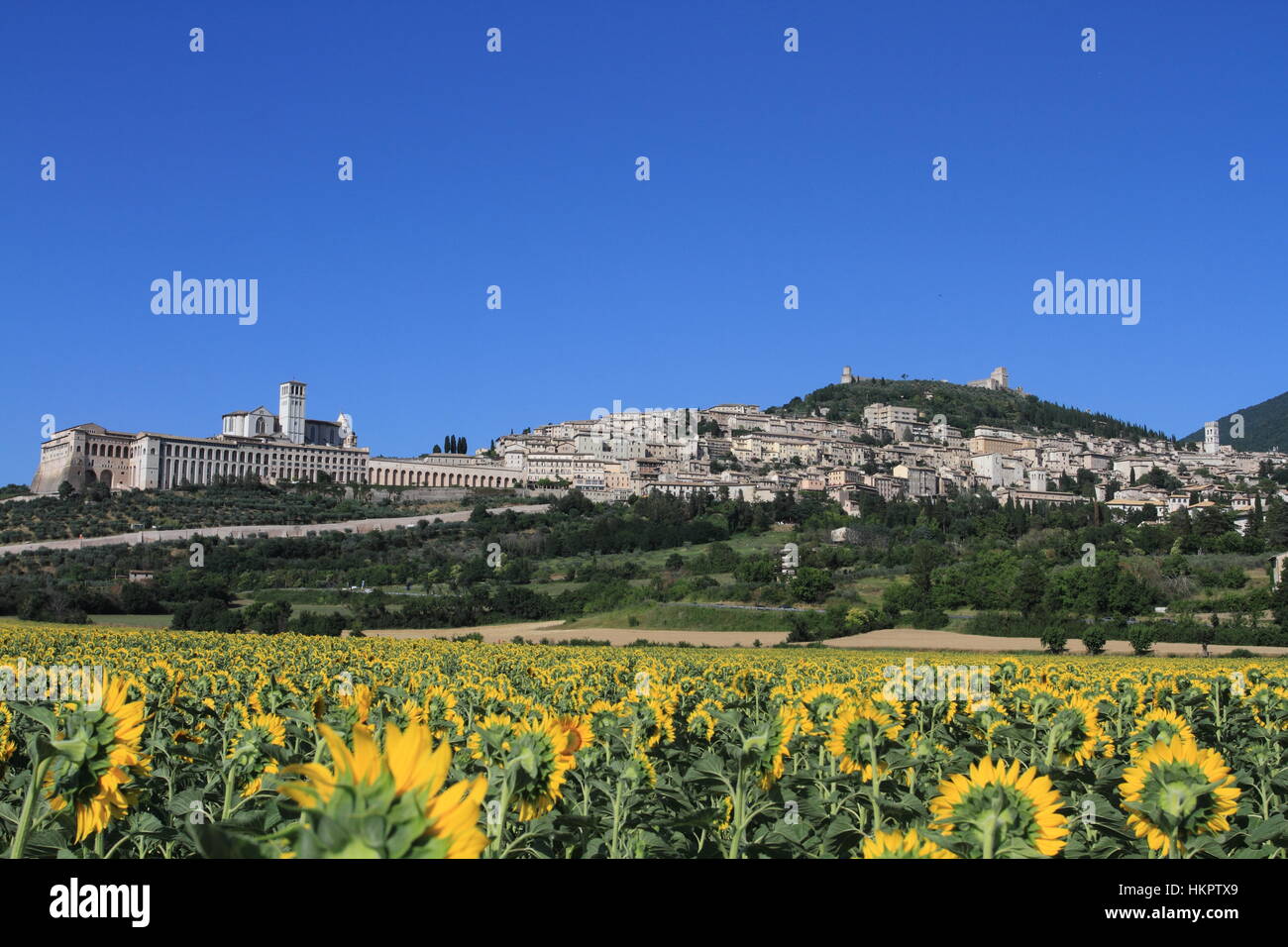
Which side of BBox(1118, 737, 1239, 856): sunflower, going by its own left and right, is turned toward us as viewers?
back

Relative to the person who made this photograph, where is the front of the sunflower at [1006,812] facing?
facing away from the viewer

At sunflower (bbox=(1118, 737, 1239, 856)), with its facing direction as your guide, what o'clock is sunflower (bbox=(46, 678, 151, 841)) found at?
sunflower (bbox=(46, 678, 151, 841)) is roughly at 8 o'clock from sunflower (bbox=(1118, 737, 1239, 856)).

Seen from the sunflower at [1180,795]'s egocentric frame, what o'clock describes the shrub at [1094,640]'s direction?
The shrub is roughly at 12 o'clock from the sunflower.

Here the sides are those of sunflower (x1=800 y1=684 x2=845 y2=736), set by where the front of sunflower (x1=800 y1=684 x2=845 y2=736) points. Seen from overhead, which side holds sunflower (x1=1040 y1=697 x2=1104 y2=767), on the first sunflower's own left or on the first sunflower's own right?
on the first sunflower's own right

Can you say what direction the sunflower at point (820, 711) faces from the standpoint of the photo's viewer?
facing away from the viewer
